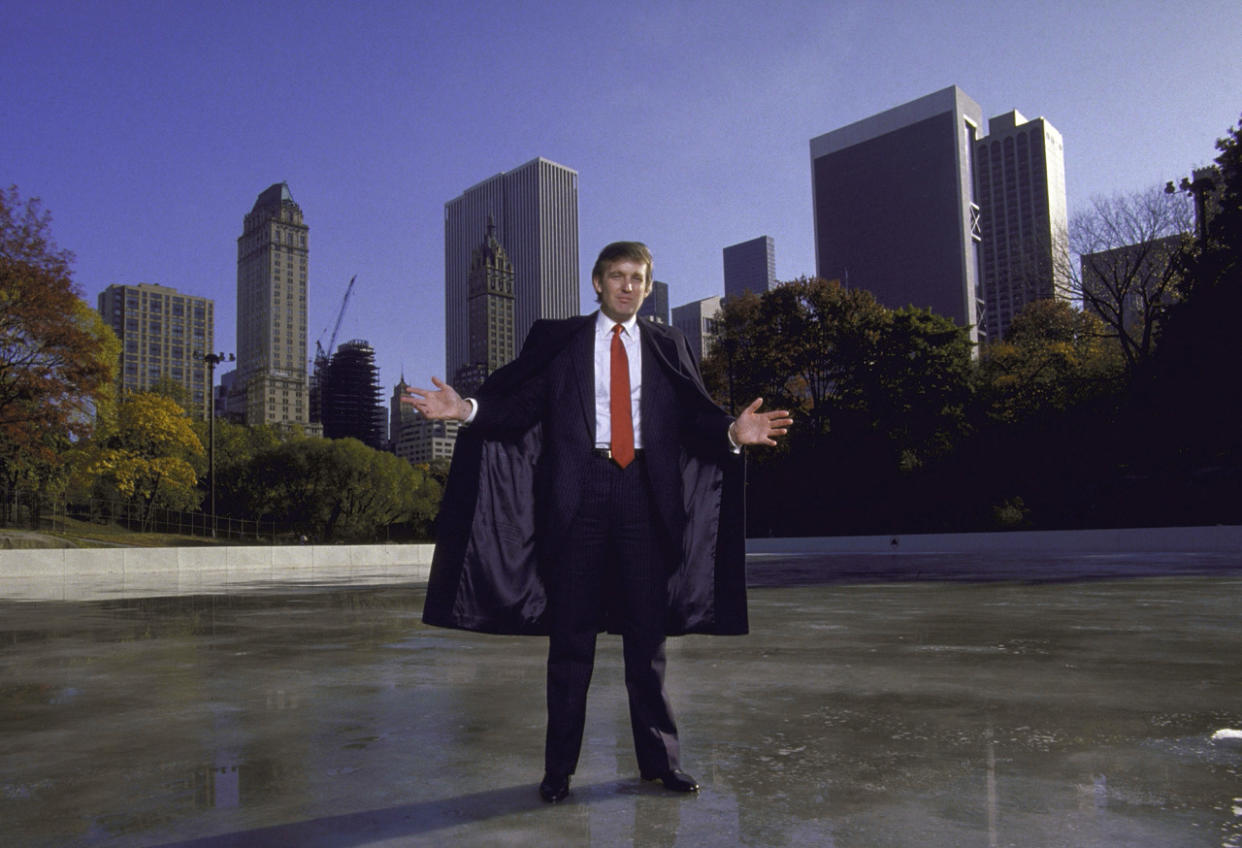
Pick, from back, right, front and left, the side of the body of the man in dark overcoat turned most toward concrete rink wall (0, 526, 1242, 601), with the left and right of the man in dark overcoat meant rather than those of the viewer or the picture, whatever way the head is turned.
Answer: back

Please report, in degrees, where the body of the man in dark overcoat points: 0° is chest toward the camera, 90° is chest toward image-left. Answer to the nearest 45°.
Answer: approximately 0°

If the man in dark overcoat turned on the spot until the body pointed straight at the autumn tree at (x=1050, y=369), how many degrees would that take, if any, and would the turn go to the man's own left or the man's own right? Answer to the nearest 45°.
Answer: approximately 135° to the man's own left

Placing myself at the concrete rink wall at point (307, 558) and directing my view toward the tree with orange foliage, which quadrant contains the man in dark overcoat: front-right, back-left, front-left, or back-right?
back-left

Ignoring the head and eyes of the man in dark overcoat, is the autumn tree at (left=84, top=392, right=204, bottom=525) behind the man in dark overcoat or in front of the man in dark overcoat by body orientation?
behind

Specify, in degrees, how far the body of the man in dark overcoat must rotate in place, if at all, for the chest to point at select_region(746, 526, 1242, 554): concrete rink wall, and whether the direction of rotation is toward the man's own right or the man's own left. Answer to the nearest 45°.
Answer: approximately 135° to the man's own left
